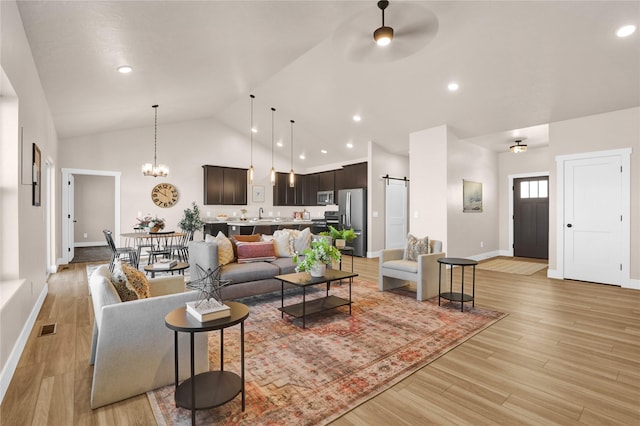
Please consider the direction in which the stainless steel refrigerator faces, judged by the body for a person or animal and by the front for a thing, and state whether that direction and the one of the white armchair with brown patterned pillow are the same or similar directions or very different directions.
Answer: very different directions

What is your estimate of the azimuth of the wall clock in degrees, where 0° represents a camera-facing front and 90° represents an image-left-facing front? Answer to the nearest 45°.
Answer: approximately 0°

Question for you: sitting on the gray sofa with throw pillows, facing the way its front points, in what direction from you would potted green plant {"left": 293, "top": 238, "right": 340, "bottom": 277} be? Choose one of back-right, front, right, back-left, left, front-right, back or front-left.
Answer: front

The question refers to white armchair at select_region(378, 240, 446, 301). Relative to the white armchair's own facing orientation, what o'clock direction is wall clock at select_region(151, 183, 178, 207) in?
The wall clock is roughly at 2 o'clock from the white armchair.

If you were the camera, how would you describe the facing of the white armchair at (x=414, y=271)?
facing the viewer and to the left of the viewer

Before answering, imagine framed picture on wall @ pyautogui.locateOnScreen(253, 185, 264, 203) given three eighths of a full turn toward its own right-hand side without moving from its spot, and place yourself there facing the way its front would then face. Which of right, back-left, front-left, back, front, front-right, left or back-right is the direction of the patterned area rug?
back-left

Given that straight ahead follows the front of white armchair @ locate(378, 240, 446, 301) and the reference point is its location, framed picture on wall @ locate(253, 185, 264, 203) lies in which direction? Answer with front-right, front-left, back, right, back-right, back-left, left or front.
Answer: right

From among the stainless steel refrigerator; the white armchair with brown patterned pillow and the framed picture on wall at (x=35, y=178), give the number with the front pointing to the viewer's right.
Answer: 2

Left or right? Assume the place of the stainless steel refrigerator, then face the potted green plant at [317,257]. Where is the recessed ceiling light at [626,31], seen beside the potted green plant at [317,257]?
left

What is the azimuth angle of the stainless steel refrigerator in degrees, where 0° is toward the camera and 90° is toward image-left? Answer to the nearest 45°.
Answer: approximately 45°

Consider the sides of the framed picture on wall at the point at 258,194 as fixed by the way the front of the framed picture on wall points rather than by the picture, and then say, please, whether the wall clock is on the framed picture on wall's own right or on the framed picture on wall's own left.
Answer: on the framed picture on wall's own right

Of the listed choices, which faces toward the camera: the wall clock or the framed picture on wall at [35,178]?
the wall clock

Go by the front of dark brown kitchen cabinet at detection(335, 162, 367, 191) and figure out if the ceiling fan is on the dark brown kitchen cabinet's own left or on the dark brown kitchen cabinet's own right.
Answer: on the dark brown kitchen cabinet's own left

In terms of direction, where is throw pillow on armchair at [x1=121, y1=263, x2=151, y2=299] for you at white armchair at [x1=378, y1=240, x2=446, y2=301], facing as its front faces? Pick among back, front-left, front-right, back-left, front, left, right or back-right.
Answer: front

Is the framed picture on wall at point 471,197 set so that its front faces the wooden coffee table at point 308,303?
no

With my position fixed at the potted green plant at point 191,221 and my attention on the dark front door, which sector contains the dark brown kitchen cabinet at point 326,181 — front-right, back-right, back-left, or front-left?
front-left

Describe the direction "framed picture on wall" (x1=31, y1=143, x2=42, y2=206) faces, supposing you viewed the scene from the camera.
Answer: facing to the right of the viewer

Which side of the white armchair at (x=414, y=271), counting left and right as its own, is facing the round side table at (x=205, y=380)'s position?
front

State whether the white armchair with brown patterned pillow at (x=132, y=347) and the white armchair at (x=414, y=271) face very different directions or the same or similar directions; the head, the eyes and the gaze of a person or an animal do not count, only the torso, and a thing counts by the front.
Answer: very different directions

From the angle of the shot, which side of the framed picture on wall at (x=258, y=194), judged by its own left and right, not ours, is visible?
front

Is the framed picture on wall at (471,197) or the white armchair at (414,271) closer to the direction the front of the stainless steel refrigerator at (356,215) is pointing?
the white armchair
